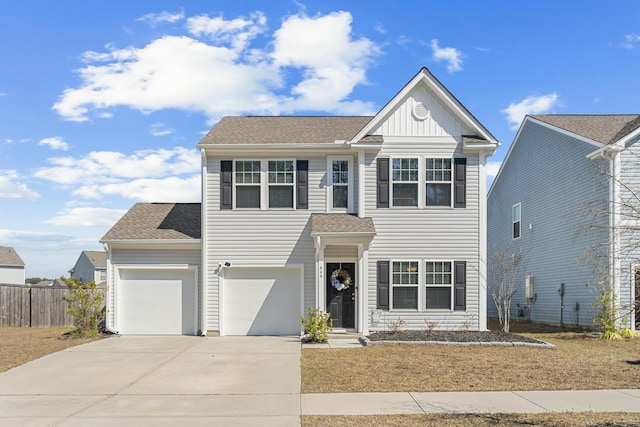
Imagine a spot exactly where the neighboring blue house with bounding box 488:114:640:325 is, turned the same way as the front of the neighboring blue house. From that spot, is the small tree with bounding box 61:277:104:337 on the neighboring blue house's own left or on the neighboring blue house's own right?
on the neighboring blue house's own right

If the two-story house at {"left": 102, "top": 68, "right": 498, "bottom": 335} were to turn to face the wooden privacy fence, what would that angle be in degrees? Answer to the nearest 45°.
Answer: approximately 135° to its right

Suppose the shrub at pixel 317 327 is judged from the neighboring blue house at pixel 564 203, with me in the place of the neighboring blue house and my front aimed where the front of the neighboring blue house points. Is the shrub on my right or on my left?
on my right

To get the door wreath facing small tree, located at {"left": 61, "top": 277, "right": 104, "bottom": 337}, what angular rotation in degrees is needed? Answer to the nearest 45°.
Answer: approximately 90° to its right

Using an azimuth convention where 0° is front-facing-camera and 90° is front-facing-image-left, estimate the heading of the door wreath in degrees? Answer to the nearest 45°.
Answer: approximately 0°

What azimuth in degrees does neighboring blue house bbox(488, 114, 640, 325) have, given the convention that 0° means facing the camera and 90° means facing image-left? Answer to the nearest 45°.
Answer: approximately 315°

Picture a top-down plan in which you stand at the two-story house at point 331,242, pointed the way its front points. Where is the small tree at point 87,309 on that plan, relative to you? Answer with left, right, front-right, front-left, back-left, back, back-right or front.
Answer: right
